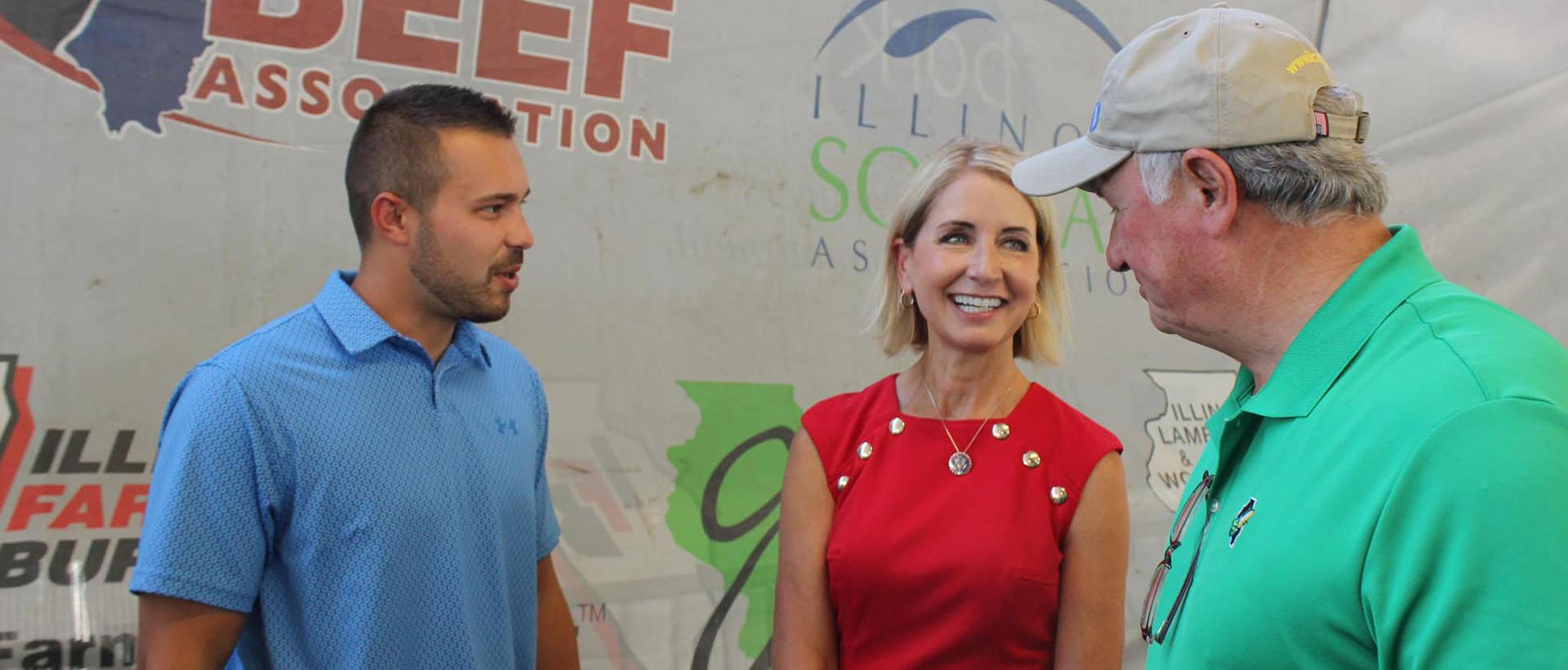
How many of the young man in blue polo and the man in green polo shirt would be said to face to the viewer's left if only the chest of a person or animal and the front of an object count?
1

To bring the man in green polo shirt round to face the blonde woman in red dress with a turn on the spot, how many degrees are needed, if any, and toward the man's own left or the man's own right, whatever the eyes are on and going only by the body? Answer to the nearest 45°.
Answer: approximately 45° to the man's own right

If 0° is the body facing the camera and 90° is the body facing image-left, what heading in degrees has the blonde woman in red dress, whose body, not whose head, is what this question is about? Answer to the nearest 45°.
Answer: approximately 0°

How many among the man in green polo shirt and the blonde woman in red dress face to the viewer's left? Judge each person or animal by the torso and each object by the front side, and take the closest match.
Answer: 1

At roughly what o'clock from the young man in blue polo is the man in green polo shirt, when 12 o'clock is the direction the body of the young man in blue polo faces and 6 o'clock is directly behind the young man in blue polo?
The man in green polo shirt is roughly at 12 o'clock from the young man in blue polo.

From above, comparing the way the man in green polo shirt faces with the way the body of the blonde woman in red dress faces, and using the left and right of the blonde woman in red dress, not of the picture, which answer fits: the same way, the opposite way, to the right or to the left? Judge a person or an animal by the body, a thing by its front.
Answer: to the right

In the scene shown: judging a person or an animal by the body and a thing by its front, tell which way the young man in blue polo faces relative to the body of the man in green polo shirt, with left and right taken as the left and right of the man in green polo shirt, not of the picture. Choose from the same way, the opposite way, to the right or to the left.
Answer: the opposite way

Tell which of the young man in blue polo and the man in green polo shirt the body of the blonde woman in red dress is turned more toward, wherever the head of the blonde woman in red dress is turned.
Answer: the man in green polo shirt

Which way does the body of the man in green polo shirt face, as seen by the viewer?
to the viewer's left

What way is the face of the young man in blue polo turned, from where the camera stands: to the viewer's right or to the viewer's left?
to the viewer's right

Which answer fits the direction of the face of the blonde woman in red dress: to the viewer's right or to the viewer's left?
to the viewer's right

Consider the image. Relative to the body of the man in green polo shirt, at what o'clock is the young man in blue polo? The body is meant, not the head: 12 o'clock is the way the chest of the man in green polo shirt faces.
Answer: The young man in blue polo is roughly at 12 o'clock from the man in green polo shirt.
